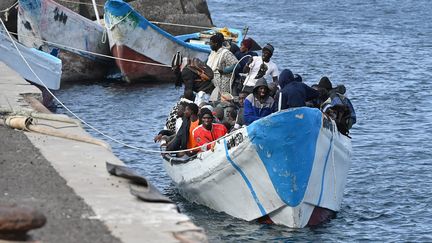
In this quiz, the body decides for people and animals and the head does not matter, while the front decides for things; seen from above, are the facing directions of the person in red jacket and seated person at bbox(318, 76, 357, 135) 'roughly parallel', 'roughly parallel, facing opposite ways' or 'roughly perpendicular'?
roughly perpendicular

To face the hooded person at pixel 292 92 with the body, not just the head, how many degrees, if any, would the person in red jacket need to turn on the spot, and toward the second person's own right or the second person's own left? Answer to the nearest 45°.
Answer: approximately 90° to the second person's own left

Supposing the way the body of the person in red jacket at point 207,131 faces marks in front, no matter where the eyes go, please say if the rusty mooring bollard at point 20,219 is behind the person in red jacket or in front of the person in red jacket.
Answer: in front

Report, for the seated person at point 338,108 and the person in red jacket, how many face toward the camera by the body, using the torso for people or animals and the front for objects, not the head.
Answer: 1
